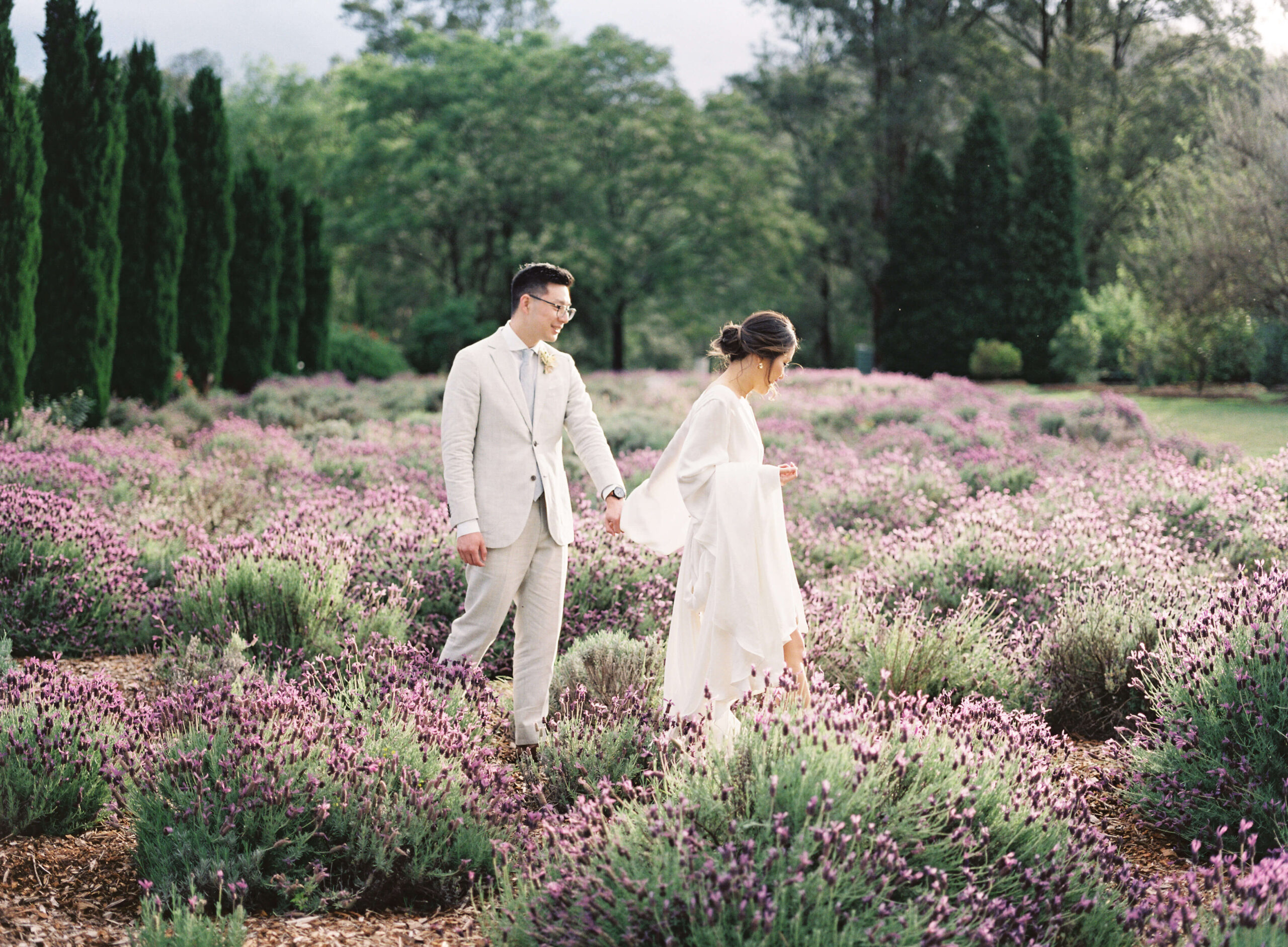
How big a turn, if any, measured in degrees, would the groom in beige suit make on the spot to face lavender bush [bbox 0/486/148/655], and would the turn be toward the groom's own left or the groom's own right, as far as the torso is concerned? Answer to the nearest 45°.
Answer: approximately 180°

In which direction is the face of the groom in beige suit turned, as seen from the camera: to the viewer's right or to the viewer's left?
to the viewer's right

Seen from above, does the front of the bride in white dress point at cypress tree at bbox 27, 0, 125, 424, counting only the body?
no

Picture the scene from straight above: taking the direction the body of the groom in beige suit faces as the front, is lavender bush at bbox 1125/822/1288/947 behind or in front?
in front

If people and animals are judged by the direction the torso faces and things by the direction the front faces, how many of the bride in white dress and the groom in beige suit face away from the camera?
0

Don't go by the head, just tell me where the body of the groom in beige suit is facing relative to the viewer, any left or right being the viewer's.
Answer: facing the viewer and to the right of the viewer

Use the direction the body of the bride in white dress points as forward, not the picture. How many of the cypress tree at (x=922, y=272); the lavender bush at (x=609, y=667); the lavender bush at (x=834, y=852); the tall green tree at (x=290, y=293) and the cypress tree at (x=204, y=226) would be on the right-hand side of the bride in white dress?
1

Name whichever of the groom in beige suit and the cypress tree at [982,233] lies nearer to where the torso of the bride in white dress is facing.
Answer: the cypress tree

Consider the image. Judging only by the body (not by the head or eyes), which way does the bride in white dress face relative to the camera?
to the viewer's right

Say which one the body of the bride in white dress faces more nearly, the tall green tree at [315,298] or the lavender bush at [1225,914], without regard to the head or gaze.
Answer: the lavender bush

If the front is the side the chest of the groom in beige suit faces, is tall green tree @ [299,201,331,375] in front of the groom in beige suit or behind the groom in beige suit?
behind
